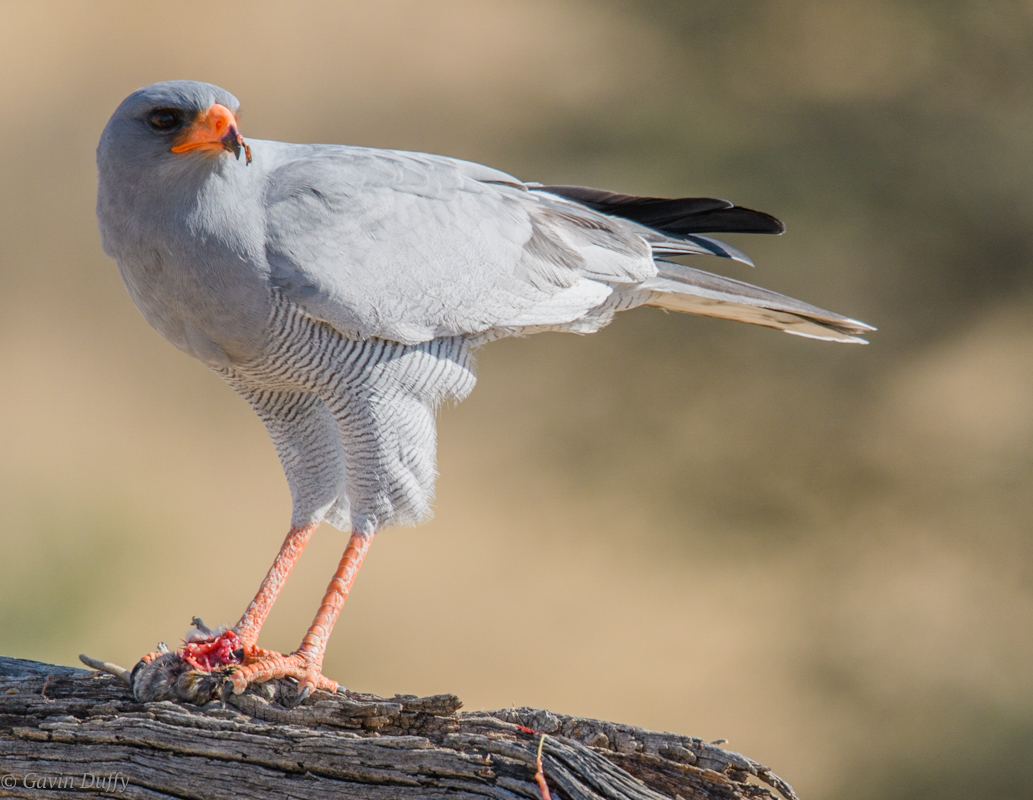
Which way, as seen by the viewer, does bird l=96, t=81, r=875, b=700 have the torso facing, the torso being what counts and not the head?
to the viewer's left
